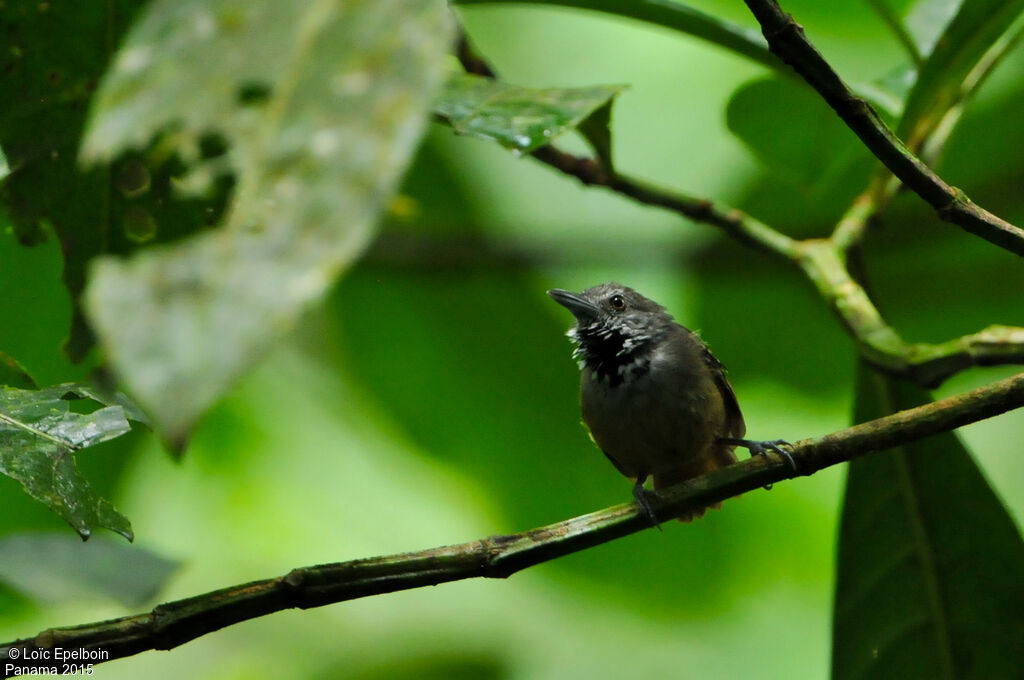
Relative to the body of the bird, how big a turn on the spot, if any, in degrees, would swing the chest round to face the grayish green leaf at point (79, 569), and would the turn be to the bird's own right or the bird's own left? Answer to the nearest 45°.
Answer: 0° — it already faces it

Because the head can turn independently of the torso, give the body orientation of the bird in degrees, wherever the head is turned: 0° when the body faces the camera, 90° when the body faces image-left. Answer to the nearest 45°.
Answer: approximately 45°
